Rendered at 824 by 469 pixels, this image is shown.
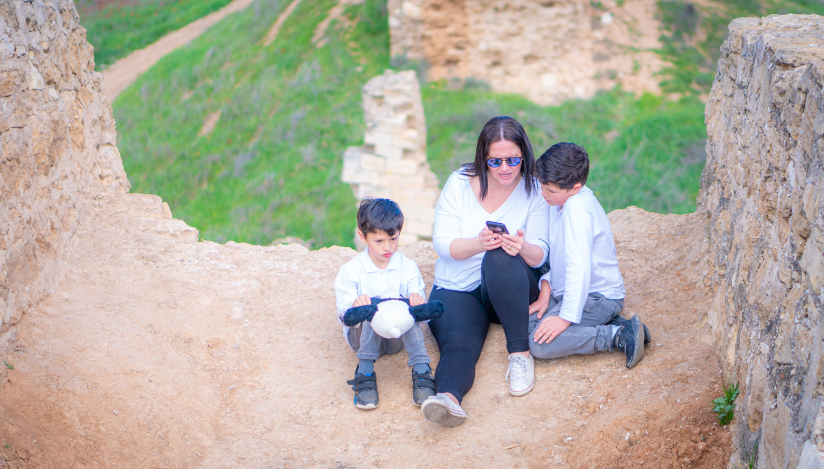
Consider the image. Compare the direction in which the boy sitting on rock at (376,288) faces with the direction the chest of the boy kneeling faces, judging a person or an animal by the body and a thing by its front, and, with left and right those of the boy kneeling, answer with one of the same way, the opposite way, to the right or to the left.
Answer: to the left

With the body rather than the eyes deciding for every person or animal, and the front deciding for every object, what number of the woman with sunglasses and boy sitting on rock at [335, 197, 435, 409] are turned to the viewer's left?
0

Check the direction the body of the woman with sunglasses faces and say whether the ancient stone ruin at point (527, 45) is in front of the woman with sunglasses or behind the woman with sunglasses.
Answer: behind

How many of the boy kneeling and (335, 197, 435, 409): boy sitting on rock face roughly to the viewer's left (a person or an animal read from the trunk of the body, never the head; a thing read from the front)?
1

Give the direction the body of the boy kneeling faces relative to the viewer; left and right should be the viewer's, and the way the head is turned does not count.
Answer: facing to the left of the viewer

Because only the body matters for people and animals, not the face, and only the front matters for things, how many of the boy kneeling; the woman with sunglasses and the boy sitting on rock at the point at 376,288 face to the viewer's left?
1

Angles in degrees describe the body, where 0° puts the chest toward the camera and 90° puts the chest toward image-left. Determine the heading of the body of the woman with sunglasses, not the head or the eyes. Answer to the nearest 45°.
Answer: approximately 0°

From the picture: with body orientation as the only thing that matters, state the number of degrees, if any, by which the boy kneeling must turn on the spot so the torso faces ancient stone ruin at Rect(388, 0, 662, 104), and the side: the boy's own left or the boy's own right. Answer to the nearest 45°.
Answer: approximately 90° to the boy's own right

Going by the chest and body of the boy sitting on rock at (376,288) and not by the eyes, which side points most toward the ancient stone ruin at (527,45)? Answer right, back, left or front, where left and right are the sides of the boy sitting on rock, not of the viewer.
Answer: back

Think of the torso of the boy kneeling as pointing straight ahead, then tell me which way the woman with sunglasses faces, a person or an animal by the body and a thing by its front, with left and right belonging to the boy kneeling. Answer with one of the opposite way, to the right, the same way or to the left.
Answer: to the left

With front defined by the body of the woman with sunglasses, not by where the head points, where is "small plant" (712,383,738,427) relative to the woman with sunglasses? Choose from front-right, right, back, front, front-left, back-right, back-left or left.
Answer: front-left

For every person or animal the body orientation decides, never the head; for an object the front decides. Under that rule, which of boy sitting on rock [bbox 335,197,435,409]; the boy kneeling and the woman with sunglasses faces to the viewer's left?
the boy kneeling
